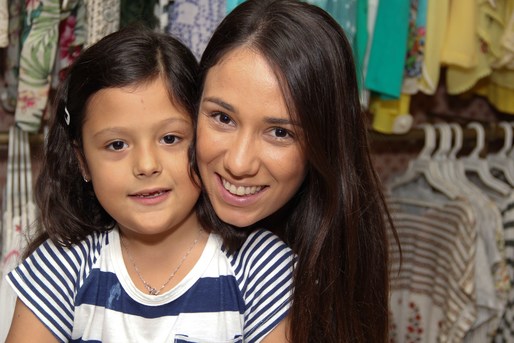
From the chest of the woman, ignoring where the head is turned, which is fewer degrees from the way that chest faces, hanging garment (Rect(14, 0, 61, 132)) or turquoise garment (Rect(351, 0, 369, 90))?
the hanging garment

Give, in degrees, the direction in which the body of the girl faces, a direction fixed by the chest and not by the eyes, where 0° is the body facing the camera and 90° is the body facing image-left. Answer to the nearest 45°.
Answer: approximately 0°

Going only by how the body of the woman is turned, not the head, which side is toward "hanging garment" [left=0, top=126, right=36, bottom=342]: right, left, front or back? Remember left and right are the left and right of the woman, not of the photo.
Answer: right

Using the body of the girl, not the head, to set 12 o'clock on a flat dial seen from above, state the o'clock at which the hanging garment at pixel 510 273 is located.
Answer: The hanging garment is roughly at 8 o'clock from the girl.

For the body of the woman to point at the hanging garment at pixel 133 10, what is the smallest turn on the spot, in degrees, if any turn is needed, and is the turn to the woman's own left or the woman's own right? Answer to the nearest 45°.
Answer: approximately 90° to the woman's own right

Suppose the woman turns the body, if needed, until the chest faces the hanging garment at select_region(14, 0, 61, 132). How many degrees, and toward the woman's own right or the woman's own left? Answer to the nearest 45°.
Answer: approximately 90° to the woman's own right

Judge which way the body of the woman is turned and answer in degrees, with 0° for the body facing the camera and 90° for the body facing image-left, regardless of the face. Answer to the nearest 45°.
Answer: approximately 45°
